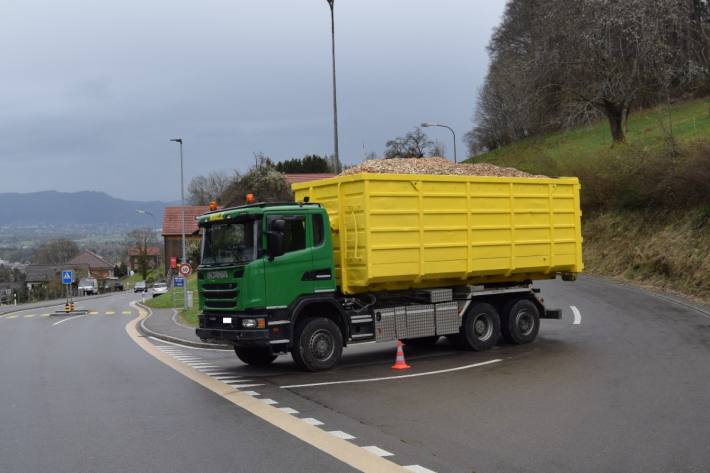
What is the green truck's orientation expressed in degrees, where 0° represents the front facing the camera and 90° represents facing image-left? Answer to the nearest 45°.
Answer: approximately 45°
